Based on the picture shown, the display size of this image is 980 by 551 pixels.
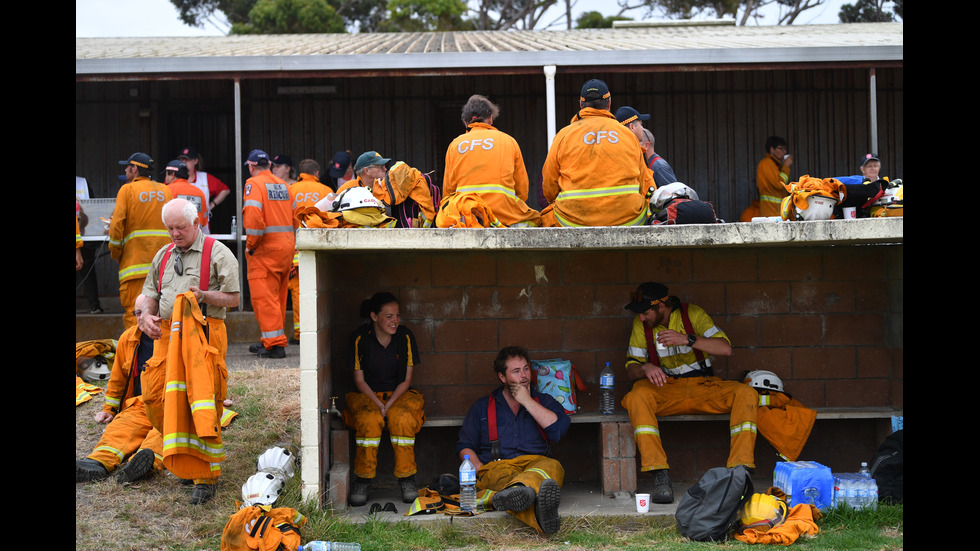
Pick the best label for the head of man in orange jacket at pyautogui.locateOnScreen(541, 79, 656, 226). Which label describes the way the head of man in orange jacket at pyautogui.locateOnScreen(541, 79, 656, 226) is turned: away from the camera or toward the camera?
away from the camera

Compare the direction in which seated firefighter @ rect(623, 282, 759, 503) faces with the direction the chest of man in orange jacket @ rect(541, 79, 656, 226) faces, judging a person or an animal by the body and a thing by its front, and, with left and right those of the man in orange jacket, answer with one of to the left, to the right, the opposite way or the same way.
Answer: the opposite way

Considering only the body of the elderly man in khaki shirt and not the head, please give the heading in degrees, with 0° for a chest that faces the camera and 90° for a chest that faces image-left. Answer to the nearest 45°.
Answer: approximately 45°

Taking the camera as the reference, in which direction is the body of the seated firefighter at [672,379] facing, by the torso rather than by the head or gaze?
toward the camera

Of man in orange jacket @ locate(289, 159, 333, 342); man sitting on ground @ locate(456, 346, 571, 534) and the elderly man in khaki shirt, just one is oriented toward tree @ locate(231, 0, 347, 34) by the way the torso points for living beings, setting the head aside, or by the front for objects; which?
the man in orange jacket

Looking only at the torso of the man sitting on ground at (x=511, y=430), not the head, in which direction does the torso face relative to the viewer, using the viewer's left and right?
facing the viewer

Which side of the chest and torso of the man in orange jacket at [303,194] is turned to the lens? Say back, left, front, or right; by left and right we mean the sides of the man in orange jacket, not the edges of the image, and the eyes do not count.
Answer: back

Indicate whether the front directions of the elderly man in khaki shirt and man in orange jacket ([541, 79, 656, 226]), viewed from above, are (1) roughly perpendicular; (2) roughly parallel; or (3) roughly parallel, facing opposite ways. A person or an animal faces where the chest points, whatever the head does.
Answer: roughly parallel, facing opposite ways

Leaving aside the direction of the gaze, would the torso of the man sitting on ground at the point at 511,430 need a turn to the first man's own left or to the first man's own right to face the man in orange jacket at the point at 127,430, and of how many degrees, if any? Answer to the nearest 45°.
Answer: approximately 90° to the first man's own right

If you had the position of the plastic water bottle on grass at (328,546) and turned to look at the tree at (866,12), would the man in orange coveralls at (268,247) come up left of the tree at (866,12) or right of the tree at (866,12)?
left

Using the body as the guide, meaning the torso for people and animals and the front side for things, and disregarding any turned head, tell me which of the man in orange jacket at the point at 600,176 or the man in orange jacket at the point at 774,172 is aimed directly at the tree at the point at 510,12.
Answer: the man in orange jacket at the point at 600,176

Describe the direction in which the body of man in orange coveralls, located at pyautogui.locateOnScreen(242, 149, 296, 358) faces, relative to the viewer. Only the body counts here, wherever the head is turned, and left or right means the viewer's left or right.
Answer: facing away from the viewer and to the left of the viewer
